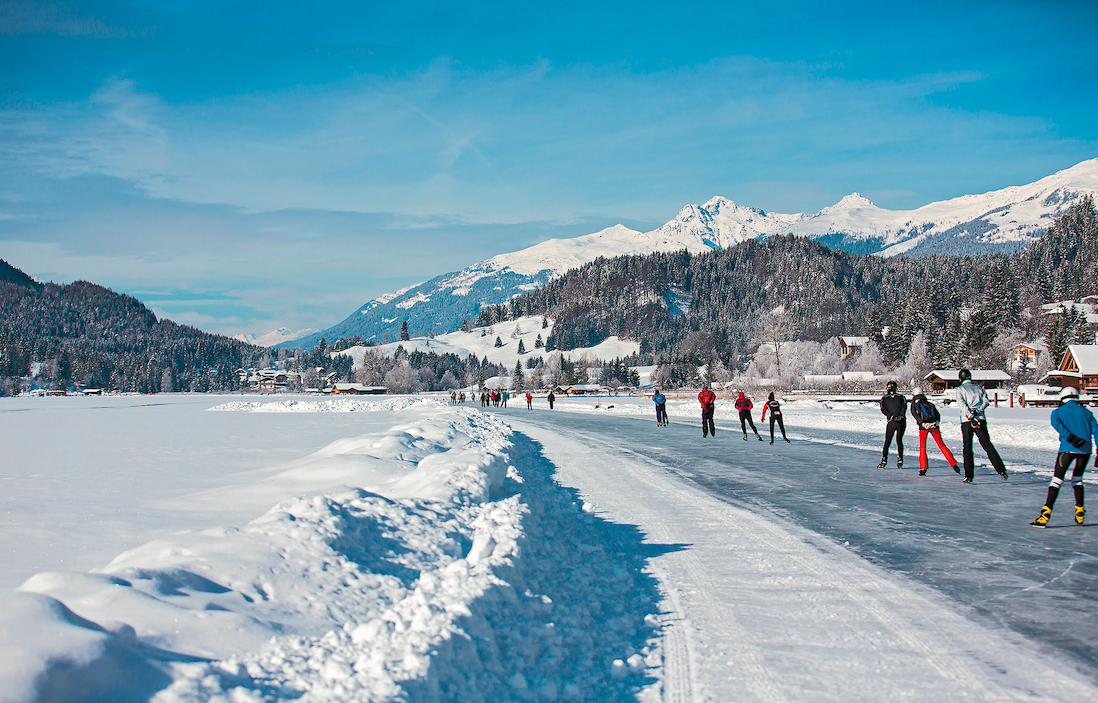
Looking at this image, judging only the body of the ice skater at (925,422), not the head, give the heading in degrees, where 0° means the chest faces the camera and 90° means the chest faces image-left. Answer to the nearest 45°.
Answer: approximately 135°

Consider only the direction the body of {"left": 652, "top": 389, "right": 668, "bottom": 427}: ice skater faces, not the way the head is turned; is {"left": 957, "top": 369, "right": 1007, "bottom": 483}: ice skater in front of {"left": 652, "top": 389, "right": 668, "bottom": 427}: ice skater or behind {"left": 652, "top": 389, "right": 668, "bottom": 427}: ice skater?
behind

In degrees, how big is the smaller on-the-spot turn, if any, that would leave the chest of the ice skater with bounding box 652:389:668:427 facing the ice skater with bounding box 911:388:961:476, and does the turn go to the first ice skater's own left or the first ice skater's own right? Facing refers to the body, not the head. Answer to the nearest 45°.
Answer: approximately 180°

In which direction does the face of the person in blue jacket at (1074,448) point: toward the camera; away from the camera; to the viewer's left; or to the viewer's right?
away from the camera

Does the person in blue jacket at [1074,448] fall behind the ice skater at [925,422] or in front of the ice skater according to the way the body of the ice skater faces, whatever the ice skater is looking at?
behind

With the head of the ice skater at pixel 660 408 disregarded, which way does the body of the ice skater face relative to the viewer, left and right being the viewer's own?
facing away from the viewer

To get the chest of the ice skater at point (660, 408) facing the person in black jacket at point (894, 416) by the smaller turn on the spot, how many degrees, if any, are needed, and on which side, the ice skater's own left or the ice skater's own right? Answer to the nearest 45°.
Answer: approximately 180°

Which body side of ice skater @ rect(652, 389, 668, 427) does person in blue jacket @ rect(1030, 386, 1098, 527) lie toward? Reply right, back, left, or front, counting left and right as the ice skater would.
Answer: back
